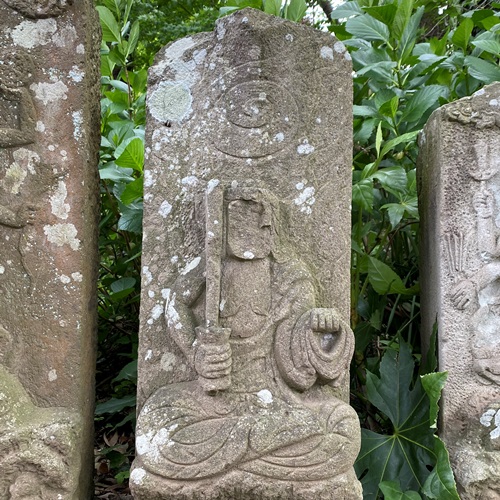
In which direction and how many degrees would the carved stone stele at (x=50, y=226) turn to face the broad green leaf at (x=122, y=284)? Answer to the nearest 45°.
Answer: approximately 135° to its left

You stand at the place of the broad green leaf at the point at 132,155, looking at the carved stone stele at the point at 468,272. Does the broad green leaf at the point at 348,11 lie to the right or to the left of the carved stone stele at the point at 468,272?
left

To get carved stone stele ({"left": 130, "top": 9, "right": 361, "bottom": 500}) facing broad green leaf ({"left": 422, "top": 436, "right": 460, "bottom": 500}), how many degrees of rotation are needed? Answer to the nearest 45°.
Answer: approximately 90° to its left

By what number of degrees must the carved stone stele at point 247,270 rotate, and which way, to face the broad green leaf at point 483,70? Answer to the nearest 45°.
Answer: approximately 135° to its left

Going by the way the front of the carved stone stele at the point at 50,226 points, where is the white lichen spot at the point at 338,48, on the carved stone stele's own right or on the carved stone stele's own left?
on the carved stone stele's own left

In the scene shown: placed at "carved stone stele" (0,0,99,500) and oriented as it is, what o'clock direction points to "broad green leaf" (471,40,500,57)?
The broad green leaf is roughly at 9 o'clock from the carved stone stele.

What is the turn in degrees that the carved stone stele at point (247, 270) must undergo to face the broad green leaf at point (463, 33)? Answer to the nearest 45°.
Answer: approximately 135° to its left

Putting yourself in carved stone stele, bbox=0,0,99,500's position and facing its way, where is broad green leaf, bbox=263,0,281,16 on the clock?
The broad green leaf is roughly at 8 o'clock from the carved stone stele.

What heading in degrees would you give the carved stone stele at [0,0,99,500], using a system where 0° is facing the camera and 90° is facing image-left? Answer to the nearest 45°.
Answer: approximately 0°

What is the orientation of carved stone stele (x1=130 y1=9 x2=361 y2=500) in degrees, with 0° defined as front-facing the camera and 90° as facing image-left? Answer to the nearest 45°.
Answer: approximately 0°

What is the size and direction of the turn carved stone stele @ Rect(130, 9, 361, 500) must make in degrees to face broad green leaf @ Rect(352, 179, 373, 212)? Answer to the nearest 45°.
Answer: approximately 135° to its left
